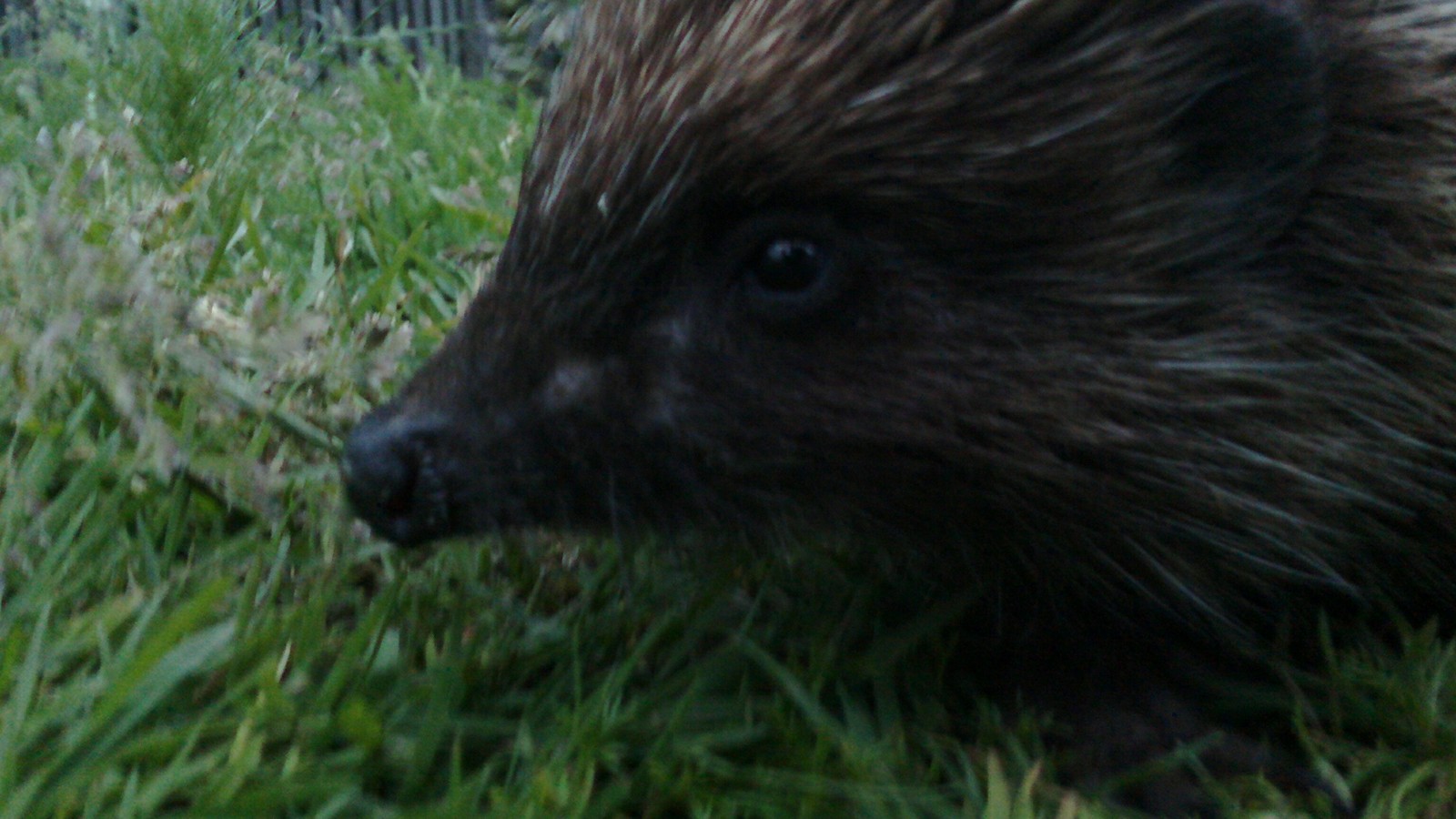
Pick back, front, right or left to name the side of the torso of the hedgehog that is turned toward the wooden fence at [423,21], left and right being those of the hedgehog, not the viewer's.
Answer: right

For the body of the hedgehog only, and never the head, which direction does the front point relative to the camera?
to the viewer's left
